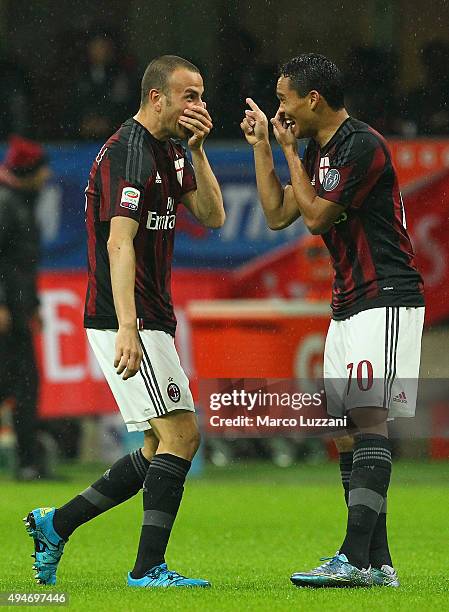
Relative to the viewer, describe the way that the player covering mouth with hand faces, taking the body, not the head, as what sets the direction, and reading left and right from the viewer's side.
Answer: facing to the right of the viewer

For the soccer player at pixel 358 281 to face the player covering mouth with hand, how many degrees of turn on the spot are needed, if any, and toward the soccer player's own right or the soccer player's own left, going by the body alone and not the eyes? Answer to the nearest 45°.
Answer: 0° — they already face them

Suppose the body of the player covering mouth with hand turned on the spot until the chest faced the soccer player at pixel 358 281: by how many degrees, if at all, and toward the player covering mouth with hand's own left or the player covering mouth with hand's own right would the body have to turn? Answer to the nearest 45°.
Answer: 0° — they already face them

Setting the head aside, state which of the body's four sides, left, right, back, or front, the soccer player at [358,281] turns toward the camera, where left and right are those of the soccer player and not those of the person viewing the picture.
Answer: left

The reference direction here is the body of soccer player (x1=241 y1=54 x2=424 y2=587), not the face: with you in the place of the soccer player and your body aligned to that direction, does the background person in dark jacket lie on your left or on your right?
on your right

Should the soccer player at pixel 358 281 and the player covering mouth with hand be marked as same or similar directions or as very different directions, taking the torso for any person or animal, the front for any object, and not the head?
very different directions

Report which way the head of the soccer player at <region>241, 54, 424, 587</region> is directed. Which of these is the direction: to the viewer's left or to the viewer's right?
to the viewer's left

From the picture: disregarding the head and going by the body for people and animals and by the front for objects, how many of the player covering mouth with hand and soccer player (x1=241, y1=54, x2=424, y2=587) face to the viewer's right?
1

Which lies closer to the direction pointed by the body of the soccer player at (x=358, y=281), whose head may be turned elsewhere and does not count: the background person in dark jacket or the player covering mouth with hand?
the player covering mouth with hand
